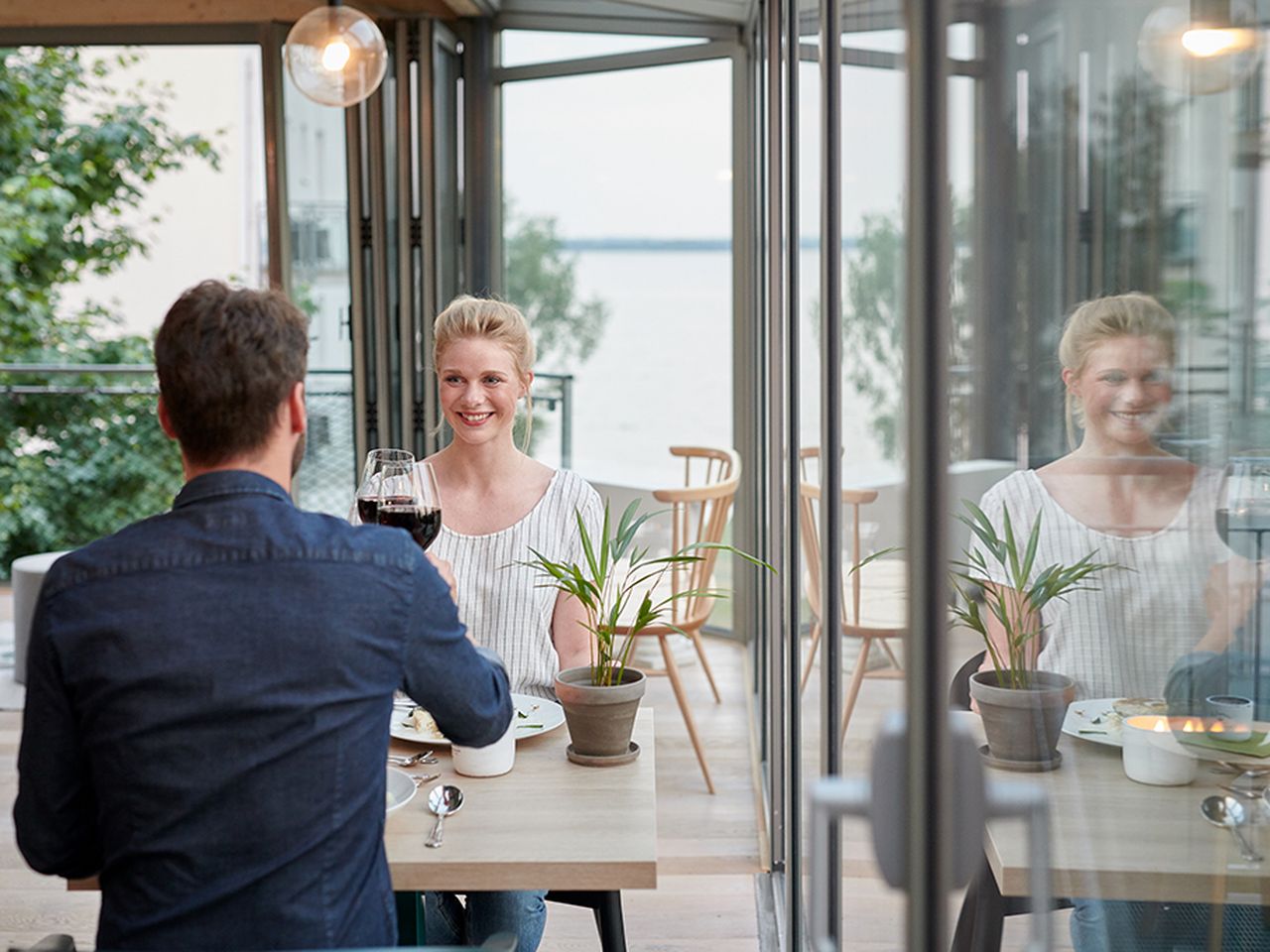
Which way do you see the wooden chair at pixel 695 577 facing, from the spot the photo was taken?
facing to the left of the viewer

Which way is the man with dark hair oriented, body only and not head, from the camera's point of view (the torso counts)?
away from the camera

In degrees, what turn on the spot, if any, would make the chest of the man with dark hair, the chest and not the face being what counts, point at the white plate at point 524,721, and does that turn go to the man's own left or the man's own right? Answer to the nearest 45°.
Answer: approximately 45° to the man's own right

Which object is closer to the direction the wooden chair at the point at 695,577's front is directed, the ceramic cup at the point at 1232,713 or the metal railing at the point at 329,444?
the metal railing

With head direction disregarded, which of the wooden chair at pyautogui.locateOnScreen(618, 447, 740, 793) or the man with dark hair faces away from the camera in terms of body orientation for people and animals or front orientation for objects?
the man with dark hair
